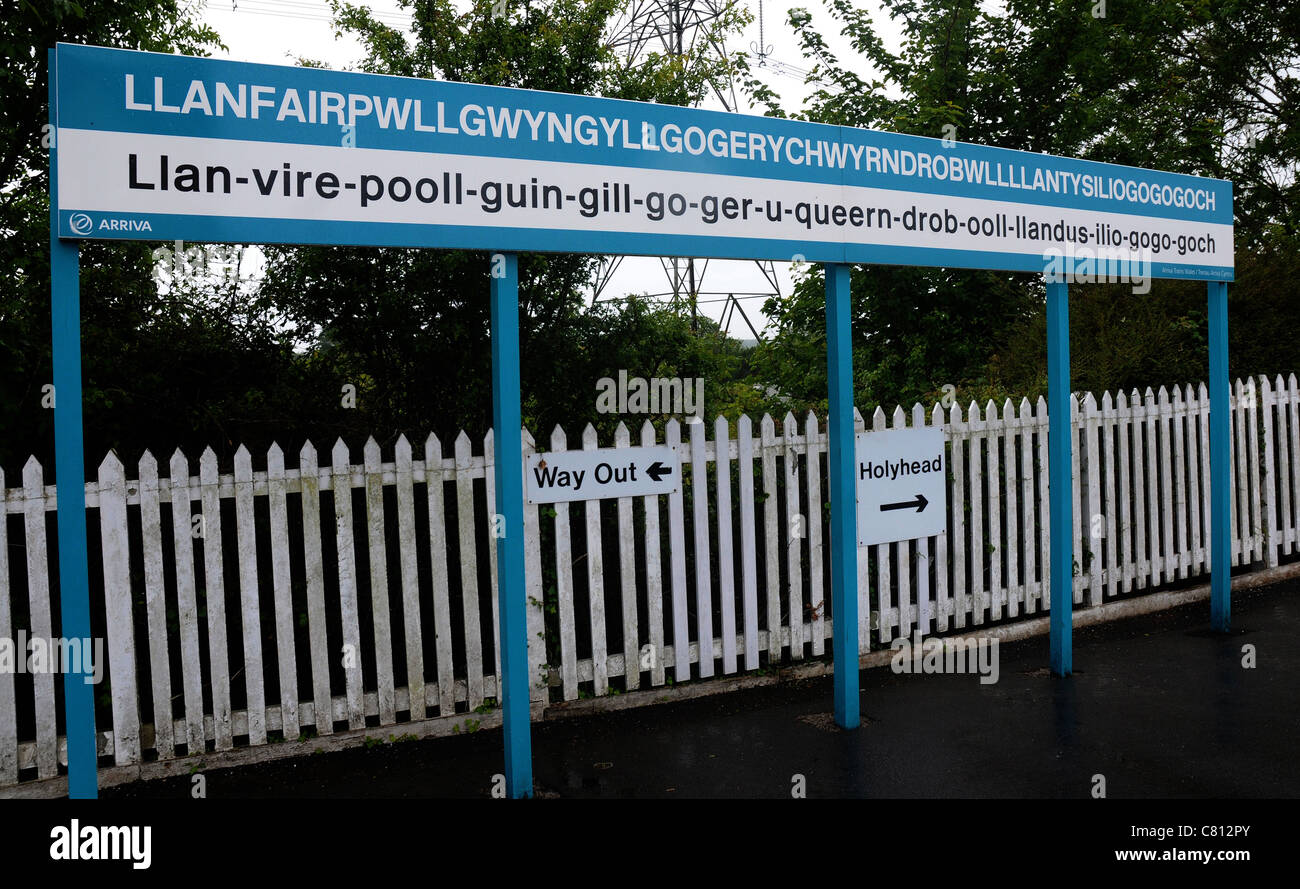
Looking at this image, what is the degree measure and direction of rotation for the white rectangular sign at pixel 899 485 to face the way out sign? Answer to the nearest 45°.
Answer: approximately 90° to its right

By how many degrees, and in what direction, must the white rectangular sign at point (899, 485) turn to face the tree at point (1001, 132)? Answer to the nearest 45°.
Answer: approximately 135° to its left

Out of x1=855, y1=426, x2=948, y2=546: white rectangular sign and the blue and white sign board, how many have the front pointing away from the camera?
0

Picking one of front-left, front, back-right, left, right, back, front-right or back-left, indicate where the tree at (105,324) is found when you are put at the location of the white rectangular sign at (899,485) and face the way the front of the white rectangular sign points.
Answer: back-right

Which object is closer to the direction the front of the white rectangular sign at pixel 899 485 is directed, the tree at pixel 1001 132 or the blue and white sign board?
the blue and white sign board

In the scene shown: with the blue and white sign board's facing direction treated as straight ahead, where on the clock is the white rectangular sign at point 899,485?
The white rectangular sign is roughly at 9 o'clock from the blue and white sign board.

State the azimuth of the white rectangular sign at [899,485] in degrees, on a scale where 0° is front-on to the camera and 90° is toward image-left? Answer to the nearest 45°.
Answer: approximately 315°

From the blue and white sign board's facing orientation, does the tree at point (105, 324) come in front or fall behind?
behind
